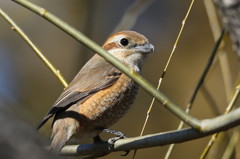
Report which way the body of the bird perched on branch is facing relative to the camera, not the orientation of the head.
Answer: to the viewer's right
